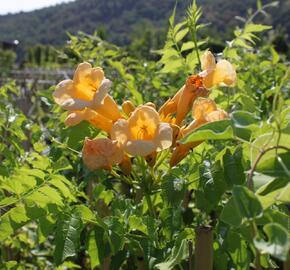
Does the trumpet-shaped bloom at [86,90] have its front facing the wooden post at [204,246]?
no

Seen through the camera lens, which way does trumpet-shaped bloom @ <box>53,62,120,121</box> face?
facing the viewer and to the left of the viewer

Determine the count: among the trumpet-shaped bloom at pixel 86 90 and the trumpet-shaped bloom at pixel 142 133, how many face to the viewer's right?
0

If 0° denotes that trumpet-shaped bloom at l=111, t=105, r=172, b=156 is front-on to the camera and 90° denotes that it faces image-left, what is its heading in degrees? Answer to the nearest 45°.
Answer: approximately 0°
